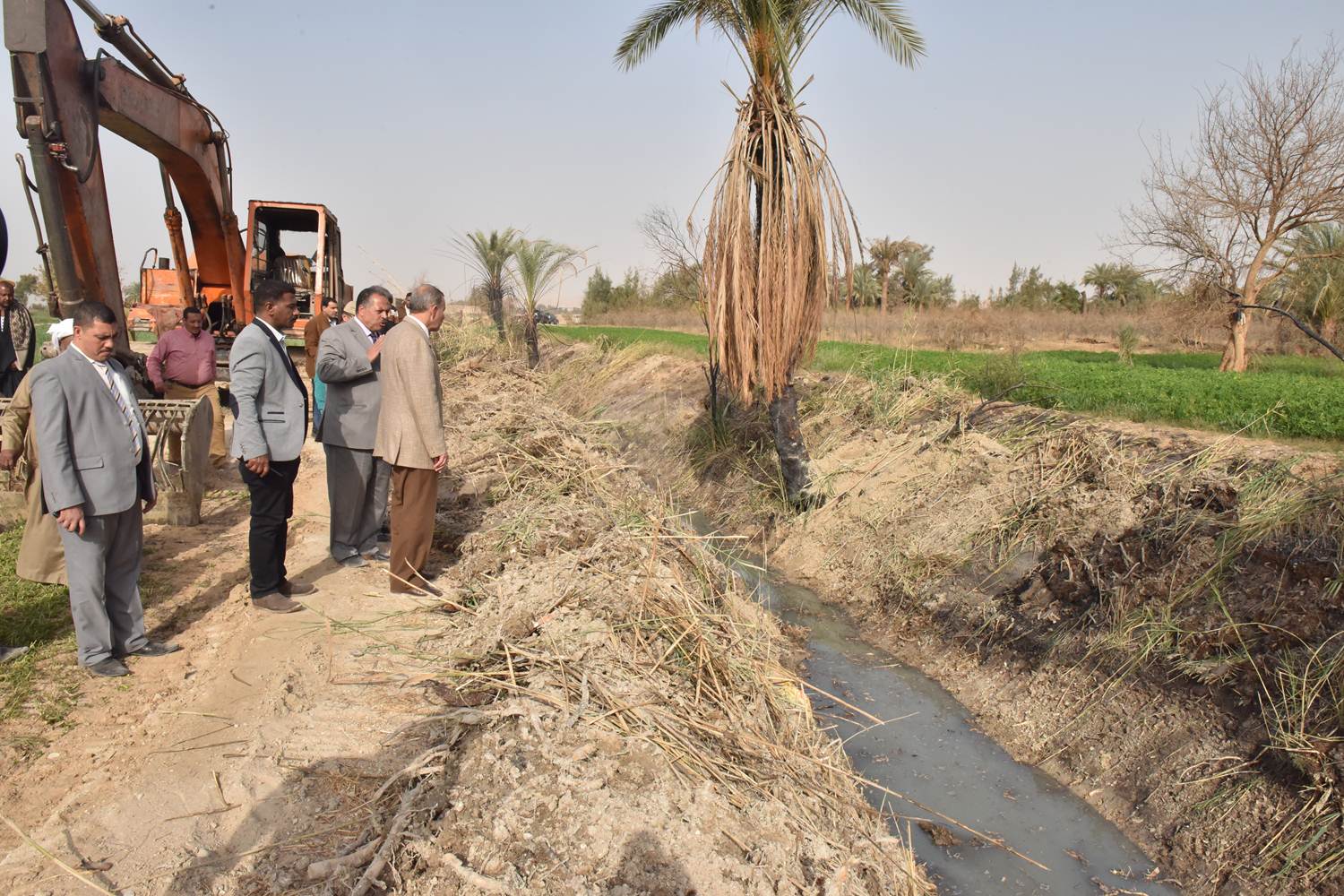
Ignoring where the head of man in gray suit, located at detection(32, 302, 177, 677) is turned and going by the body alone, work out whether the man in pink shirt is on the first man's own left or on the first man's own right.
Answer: on the first man's own left

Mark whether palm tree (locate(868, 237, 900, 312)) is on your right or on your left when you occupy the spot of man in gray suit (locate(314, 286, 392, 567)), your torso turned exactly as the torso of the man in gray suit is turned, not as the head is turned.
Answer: on your left

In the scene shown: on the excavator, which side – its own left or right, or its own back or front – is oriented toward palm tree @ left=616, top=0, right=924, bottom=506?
left

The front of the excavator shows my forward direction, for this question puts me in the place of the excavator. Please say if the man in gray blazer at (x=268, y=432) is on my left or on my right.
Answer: on my left

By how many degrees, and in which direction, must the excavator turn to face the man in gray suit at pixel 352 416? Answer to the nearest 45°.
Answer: approximately 90° to its left

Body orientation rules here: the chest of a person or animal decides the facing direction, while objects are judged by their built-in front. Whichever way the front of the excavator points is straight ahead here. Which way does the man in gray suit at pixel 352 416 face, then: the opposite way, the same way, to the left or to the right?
to the left

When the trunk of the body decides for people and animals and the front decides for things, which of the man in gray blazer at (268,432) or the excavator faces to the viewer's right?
the man in gray blazer

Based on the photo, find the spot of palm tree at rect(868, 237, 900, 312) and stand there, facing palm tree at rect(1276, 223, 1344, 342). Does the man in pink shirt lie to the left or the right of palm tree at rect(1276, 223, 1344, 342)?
right

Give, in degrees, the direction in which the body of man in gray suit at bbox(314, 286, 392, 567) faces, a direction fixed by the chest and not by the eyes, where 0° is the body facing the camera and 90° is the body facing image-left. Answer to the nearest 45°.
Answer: approximately 315°

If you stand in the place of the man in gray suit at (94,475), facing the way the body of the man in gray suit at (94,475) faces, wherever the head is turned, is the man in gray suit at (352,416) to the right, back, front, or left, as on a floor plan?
left

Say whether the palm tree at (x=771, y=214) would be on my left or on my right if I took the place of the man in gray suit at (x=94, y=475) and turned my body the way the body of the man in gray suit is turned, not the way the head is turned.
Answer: on my left
